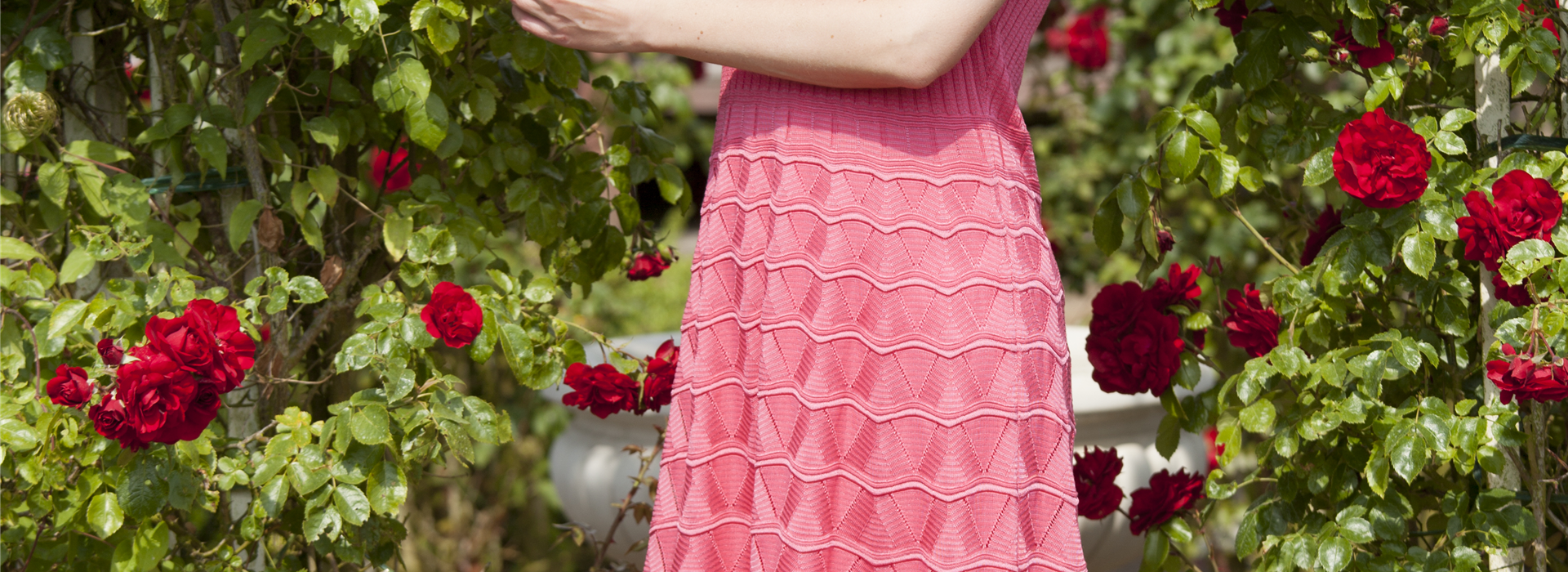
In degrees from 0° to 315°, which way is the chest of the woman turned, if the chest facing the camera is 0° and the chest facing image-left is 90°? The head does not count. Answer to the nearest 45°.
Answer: approximately 45°

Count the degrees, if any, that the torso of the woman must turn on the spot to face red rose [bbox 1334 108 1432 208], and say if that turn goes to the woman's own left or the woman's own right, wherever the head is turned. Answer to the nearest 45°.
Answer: approximately 180°

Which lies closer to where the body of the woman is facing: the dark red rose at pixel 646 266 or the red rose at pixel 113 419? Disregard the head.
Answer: the red rose

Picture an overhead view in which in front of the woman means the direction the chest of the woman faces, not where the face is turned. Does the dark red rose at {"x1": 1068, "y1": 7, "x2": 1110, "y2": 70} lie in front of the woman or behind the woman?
behind

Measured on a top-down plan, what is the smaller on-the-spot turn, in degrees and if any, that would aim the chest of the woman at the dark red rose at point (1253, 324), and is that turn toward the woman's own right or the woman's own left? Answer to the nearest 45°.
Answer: approximately 180°

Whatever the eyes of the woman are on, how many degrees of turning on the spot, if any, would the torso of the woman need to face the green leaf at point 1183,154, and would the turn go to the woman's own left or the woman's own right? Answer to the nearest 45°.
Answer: approximately 180°

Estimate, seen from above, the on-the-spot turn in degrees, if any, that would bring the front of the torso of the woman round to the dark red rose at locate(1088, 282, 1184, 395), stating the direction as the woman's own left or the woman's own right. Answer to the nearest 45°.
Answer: approximately 180°
